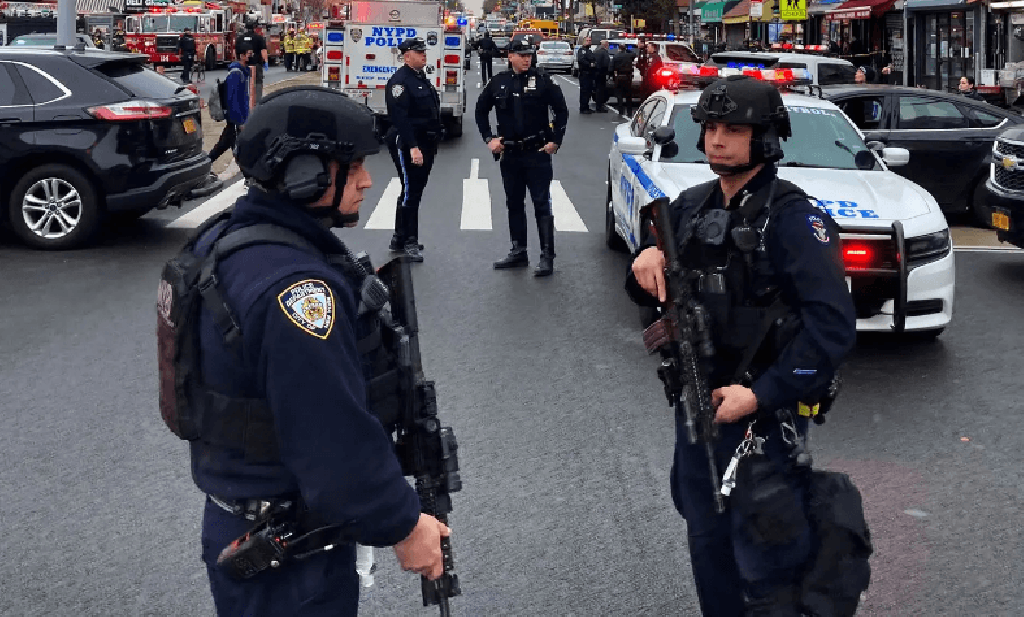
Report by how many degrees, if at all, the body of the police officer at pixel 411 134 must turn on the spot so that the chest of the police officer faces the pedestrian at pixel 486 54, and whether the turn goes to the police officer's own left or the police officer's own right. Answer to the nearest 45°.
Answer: approximately 135° to the police officer's own left

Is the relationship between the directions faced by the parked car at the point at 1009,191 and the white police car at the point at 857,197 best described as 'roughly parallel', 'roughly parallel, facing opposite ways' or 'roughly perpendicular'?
roughly perpendicular

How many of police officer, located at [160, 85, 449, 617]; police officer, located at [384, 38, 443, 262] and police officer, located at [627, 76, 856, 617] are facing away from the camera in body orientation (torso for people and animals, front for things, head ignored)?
0

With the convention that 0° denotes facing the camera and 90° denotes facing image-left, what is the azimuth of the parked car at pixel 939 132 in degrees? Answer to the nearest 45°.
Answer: approximately 90°

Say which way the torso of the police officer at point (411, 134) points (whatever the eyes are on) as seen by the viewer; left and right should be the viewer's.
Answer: facing the viewer and to the right of the viewer

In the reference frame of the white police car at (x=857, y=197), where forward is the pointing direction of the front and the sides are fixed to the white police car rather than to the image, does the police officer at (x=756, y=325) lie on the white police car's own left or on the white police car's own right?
on the white police car's own right

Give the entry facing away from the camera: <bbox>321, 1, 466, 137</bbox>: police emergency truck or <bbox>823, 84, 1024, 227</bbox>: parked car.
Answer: the police emergency truck

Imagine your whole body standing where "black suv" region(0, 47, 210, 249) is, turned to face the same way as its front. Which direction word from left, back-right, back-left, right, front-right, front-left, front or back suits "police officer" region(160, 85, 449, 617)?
back-left

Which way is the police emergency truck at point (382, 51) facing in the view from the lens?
facing away from the viewer

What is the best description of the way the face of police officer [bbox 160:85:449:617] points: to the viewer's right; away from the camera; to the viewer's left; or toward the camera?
to the viewer's right

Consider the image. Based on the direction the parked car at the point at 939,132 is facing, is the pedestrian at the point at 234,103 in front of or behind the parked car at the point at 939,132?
in front

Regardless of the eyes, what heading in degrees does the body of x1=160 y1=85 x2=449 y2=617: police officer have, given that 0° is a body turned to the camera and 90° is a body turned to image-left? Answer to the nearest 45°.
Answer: approximately 270°

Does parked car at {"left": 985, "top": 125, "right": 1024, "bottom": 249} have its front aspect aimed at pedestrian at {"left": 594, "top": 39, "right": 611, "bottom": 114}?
no

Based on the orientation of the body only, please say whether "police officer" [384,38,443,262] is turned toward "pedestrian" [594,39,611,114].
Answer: no

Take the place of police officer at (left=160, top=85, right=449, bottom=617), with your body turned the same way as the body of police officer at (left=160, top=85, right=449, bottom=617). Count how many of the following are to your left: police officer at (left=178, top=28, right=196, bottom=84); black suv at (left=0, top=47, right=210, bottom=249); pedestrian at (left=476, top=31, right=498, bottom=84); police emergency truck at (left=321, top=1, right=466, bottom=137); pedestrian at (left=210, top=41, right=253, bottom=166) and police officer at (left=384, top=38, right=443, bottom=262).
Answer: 6

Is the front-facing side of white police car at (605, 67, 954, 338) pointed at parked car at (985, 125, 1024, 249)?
no

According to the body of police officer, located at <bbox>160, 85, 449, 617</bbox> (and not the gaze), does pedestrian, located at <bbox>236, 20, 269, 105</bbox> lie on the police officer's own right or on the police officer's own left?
on the police officer's own left
